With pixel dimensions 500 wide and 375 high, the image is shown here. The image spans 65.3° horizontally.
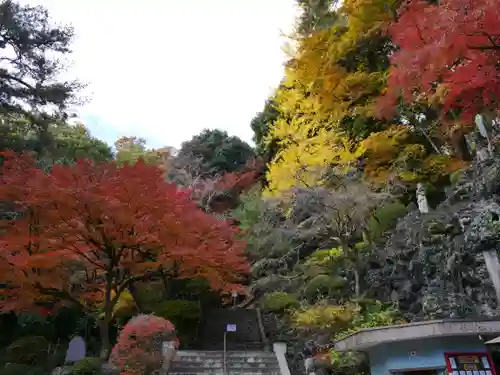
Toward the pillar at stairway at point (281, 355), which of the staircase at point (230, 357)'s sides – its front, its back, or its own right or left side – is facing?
left

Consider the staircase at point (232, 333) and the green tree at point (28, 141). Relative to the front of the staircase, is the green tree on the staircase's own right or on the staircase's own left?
on the staircase's own right

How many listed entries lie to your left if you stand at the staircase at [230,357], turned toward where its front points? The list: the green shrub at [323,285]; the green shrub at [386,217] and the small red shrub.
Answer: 2

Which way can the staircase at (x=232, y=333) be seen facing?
toward the camera

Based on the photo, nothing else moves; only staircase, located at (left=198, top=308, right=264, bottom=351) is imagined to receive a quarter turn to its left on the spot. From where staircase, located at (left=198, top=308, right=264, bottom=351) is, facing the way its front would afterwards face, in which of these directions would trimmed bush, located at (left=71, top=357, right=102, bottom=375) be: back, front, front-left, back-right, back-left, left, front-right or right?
back-right

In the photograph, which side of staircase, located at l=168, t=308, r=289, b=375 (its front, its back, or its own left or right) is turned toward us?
front
